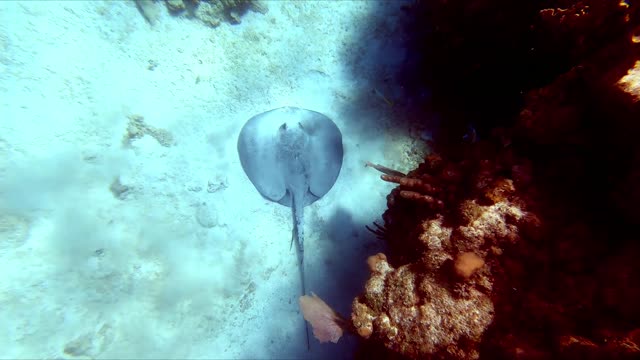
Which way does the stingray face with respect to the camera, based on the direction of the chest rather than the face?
away from the camera

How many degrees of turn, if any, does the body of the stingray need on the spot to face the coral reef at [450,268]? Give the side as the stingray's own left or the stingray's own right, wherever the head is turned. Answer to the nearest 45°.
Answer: approximately 135° to the stingray's own right
